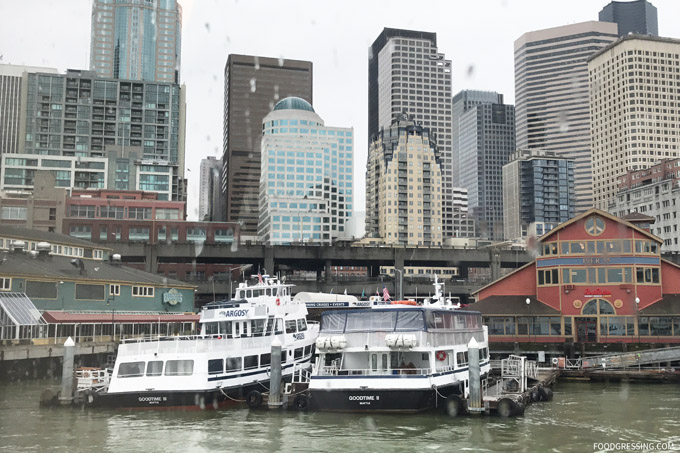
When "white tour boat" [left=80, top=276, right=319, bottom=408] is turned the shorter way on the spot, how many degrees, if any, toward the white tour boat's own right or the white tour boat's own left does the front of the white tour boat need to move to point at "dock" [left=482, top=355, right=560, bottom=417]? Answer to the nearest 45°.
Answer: approximately 45° to the white tour boat's own right

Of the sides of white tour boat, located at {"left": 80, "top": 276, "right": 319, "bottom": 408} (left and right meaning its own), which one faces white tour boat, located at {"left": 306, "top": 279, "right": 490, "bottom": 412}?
right

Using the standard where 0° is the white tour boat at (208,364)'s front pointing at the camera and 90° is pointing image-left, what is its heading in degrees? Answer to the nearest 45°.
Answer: approximately 225°
